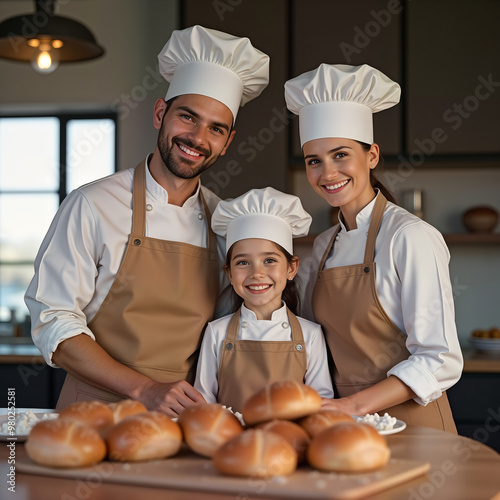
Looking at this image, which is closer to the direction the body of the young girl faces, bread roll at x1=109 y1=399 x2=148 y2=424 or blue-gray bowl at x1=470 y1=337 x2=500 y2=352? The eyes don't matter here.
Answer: the bread roll

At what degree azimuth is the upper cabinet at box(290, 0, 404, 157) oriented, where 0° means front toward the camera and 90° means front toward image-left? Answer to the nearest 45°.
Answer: approximately 0°

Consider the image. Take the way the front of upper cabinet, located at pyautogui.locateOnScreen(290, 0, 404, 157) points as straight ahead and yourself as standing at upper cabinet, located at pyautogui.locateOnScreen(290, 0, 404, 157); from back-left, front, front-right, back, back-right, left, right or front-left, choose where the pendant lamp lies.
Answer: front-right

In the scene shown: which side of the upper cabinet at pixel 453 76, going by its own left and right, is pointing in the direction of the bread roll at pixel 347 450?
front

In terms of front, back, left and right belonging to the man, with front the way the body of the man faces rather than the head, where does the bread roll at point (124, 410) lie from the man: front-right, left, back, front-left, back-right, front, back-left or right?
front-right

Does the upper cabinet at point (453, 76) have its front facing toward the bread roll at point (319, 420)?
yes

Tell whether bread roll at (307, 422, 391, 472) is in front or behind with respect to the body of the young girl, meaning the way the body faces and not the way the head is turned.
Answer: in front

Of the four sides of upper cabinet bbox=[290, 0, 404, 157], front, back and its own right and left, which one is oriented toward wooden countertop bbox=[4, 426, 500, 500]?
front
